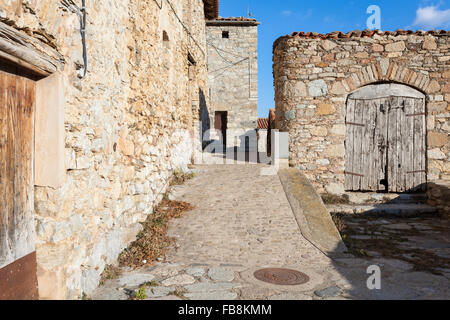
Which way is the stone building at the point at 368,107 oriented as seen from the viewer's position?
toward the camera

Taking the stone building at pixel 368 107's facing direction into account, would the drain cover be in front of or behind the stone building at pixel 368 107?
in front

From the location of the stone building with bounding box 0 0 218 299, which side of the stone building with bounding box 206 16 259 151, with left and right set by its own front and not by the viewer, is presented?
front

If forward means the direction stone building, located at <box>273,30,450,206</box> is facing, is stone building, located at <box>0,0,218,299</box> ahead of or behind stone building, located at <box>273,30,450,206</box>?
ahead

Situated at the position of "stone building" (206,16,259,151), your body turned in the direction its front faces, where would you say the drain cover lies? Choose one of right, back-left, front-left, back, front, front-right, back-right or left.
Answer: front

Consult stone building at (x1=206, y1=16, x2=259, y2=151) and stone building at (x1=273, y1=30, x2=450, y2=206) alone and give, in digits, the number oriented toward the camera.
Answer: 2

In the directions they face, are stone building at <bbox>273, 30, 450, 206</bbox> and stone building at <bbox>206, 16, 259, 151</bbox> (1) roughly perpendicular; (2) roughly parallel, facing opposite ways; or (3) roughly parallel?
roughly parallel

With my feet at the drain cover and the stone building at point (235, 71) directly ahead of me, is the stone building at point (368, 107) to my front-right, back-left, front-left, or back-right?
front-right

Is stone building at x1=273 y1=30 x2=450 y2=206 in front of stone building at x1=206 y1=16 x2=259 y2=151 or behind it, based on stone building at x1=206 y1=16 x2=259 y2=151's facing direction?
in front

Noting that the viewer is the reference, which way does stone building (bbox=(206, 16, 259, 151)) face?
facing the viewer
